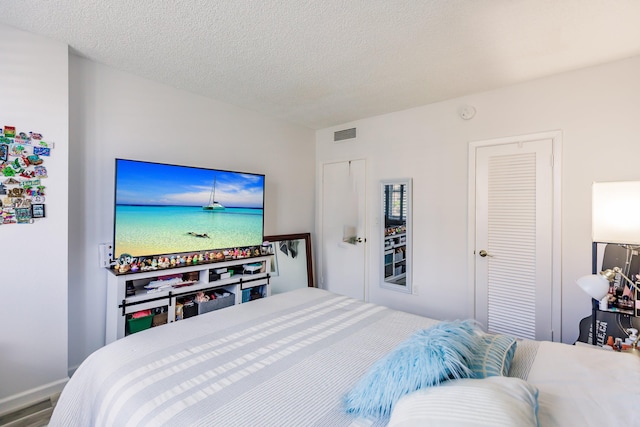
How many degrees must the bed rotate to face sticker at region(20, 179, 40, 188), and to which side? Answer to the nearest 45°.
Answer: approximately 45° to its left

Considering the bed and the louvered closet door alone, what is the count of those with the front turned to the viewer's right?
0

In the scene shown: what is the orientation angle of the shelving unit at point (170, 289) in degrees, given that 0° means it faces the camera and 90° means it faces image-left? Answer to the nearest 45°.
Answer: approximately 315°

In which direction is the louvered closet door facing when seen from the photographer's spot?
facing the viewer and to the left of the viewer

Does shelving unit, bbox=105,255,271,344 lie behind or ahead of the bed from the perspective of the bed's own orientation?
ahead

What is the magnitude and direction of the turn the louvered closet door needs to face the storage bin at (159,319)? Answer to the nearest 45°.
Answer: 0° — it already faces it

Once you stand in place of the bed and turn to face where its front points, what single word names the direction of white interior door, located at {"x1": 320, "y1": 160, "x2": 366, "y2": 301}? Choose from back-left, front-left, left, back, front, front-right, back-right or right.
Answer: front-right

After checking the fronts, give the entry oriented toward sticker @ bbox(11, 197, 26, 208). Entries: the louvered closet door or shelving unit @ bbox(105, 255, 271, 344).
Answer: the louvered closet door

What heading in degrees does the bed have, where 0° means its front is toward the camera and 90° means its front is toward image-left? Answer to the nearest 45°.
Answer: approximately 135°

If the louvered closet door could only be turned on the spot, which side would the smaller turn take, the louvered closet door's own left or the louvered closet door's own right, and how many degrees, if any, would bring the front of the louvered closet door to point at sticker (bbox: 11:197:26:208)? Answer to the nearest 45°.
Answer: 0° — it already faces it

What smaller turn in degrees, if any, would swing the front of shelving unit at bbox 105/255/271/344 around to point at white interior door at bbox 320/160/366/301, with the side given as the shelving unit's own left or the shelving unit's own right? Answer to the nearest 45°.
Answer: approximately 45° to the shelving unit's own left

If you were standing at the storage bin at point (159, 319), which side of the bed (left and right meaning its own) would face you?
front

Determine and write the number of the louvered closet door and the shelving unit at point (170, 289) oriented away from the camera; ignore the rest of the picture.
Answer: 0
